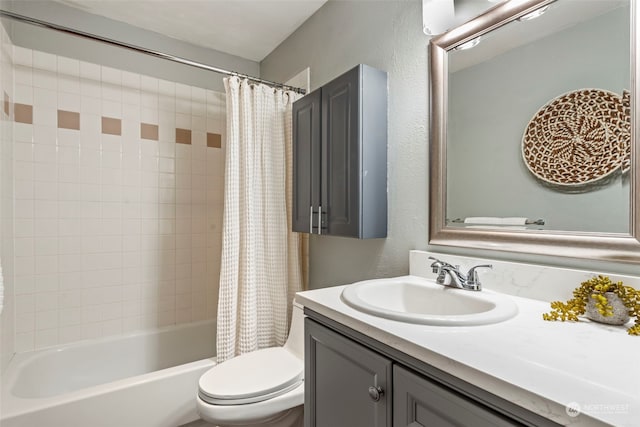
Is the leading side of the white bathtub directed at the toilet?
yes

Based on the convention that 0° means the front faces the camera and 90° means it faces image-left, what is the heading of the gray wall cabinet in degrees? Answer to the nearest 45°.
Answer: approximately 45°

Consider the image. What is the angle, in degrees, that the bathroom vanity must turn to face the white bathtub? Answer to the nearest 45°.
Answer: approximately 45° to its right

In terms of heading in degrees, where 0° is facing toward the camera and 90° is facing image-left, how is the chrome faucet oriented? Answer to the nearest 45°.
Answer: approximately 45°

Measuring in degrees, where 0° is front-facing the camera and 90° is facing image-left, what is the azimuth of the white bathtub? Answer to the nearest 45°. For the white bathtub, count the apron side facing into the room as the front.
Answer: approximately 315°

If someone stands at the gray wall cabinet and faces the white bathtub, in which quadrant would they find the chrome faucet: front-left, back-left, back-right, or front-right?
back-left

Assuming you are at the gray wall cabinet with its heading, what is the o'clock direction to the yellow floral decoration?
The yellow floral decoration is roughly at 9 o'clock from the gray wall cabinet.
